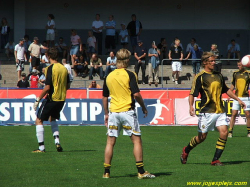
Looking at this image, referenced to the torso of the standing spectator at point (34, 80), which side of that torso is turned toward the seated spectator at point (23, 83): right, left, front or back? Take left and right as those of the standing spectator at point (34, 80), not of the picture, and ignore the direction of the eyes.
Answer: right

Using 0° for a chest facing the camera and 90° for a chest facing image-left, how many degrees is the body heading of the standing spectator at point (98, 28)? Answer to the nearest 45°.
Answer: approximately 0°

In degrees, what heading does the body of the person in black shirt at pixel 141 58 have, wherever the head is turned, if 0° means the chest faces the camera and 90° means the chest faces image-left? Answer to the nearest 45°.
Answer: approximately 0°

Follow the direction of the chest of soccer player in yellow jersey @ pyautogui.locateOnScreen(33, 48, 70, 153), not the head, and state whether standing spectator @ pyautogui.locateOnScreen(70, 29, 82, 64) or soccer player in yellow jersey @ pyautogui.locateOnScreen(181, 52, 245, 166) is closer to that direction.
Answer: the standing spectator

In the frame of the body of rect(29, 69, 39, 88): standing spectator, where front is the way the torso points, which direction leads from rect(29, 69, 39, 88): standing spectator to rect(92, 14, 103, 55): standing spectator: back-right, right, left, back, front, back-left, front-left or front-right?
back-left
